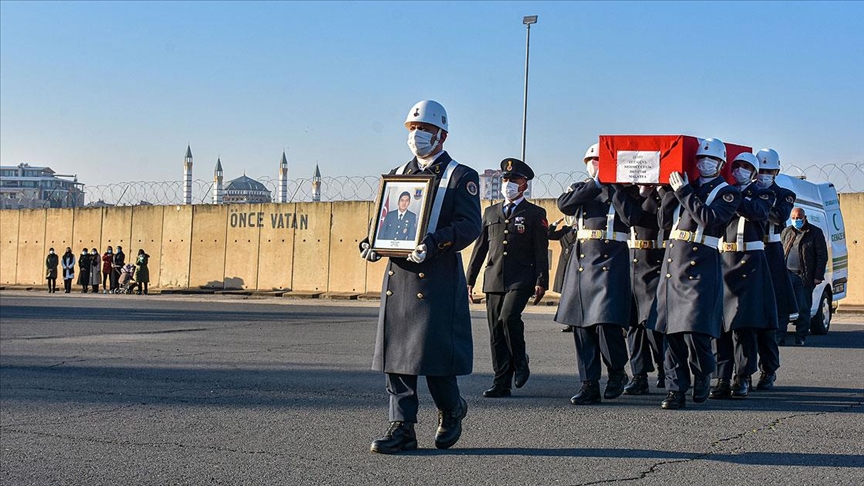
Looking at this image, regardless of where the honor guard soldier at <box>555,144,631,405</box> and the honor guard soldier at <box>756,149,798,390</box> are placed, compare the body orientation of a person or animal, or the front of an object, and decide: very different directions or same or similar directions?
same or similar directions

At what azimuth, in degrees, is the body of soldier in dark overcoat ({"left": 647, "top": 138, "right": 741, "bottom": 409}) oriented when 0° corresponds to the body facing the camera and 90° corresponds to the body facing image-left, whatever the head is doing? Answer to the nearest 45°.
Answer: approximately 45°

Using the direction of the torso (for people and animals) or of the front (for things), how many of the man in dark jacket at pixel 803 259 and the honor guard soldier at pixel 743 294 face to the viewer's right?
0

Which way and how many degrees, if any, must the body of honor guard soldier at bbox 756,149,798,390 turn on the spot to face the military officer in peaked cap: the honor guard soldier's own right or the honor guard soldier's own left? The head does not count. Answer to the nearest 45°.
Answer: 0° — they already face them

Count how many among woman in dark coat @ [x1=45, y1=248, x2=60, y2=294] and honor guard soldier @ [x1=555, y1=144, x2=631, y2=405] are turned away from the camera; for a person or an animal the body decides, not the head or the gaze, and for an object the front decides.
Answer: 0

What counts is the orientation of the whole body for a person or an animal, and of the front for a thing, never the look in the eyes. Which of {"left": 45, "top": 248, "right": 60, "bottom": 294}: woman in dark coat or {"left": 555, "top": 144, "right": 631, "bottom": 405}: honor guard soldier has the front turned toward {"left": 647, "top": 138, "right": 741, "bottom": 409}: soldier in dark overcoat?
the woman in dark coat

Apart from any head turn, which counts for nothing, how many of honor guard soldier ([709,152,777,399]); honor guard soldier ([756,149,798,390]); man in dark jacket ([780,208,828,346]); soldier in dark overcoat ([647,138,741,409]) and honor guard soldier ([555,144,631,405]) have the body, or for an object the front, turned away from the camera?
0

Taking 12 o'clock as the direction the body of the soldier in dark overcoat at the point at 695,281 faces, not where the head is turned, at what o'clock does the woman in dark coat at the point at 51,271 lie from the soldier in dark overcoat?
The woman in dark coat is roughly at 3 o'clock from the soldier in dark overcoat.

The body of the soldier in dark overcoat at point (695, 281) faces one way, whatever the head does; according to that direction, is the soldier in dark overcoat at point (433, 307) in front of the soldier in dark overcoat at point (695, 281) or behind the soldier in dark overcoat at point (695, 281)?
in front

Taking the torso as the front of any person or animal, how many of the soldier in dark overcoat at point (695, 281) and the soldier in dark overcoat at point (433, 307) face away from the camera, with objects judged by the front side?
0

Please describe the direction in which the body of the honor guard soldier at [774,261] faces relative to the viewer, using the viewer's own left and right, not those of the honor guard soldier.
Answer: facing the viewer and to the left of the viewer

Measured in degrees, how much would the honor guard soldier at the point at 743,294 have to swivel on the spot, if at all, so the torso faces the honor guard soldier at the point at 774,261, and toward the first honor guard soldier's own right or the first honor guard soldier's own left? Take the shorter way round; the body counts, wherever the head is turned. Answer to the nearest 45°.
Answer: approximately 135° to the first honor guard soldier's own right

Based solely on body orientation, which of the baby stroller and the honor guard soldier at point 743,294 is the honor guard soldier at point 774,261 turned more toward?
the honor guard soldier

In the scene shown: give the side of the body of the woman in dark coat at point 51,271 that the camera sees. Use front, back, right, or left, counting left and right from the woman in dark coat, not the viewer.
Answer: front
